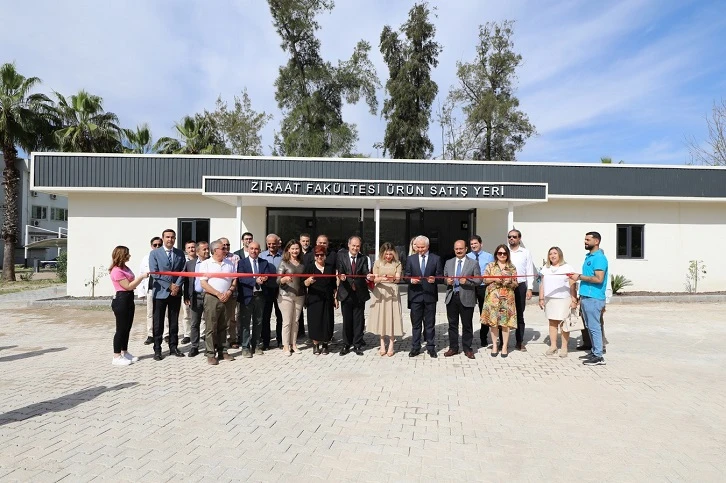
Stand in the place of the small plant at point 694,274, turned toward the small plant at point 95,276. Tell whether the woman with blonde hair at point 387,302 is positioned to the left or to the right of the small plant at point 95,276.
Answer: left

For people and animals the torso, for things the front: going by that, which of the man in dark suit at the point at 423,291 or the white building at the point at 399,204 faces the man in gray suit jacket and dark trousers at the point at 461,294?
the white building

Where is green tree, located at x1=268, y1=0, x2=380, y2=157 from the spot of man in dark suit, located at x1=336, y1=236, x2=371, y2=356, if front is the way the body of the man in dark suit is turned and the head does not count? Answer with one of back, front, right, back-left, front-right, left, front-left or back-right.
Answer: back

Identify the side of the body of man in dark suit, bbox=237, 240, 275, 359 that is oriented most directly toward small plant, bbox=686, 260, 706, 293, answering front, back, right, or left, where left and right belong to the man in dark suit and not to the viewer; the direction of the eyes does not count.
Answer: left

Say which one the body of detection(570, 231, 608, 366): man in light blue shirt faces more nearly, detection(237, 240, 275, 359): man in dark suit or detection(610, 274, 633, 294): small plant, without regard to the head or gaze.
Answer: the man in dark suit

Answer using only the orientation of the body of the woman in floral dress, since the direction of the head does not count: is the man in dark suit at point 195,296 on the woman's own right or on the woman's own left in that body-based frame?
on the woman's own right

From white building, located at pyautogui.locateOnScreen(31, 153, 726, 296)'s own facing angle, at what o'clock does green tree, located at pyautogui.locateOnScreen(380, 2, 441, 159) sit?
The green tree is roughly at 6 o'clock from the white building.
